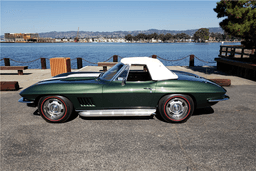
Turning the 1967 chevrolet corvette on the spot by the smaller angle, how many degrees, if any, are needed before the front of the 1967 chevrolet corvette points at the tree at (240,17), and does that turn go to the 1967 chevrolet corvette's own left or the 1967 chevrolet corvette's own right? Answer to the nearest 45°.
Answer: approximately 135° to the 1967 chevrolet corvette's own right

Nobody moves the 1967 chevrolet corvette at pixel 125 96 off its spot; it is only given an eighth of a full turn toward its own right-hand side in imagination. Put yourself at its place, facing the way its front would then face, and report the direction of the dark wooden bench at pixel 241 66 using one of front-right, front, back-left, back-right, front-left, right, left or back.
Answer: right

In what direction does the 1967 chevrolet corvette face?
to the viewer's left
